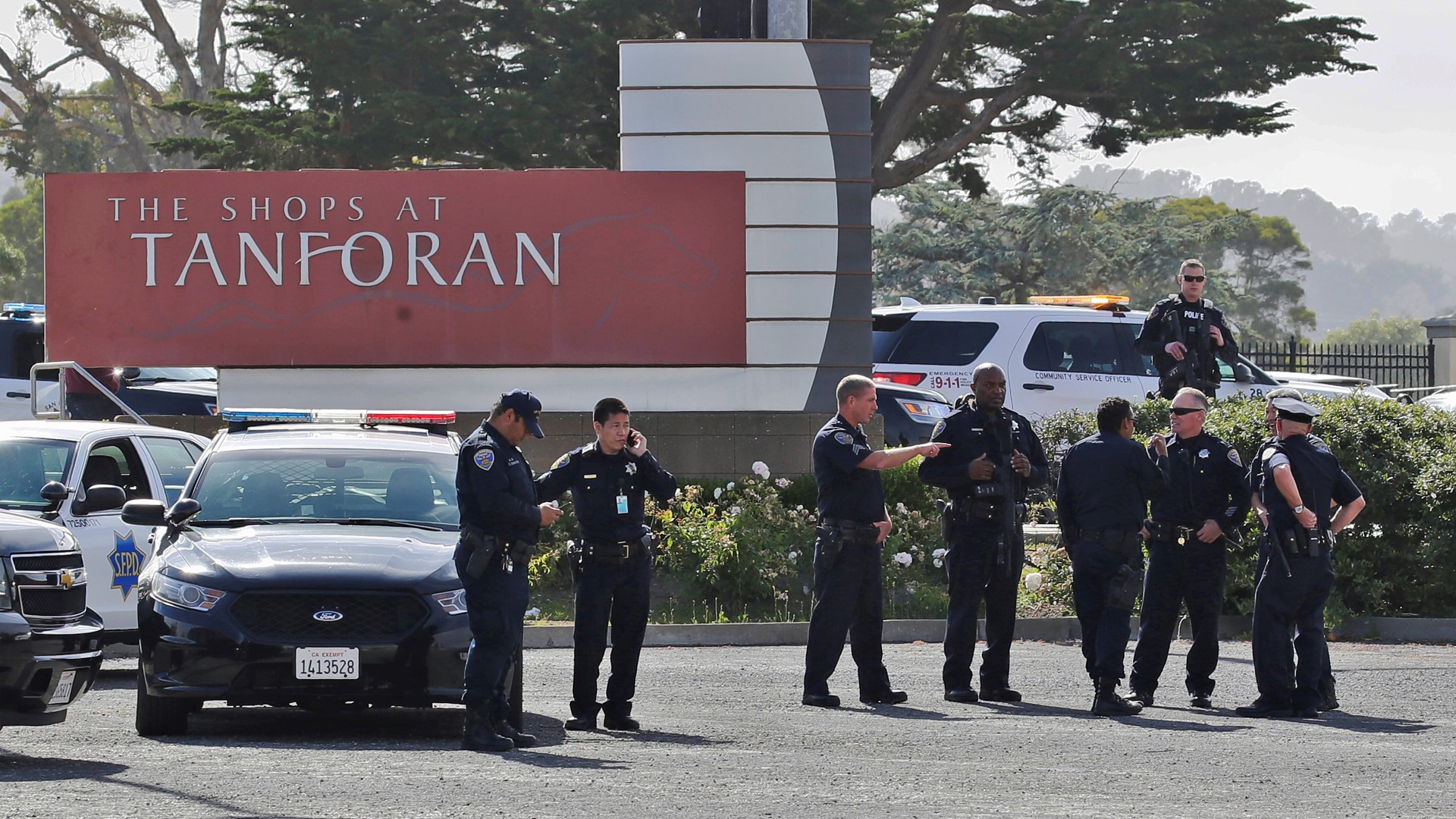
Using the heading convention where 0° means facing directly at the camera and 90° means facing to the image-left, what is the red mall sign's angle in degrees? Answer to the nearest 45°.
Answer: approximately 0°

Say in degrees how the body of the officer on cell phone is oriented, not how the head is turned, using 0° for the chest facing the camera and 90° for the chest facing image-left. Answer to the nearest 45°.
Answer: approximately 0°

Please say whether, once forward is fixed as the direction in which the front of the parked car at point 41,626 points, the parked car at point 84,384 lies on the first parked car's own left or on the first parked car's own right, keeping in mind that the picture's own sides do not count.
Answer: on the first parked car's own left

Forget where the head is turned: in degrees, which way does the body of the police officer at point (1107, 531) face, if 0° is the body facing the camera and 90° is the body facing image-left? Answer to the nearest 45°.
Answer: approximately 225°

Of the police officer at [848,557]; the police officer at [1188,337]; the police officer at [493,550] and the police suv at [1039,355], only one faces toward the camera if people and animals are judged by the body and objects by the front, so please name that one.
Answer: the police officer at [1188,337]

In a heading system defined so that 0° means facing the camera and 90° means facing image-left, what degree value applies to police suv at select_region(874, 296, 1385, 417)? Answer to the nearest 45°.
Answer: approximately 270°

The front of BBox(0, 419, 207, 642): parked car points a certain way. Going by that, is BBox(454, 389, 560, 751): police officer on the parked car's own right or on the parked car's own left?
on the parked car's own left

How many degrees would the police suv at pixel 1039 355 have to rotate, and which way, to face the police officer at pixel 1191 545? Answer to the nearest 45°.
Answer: approximately 90° to its right

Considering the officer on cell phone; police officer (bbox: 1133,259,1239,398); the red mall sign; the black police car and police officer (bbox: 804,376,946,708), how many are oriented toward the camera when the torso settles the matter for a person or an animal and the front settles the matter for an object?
4

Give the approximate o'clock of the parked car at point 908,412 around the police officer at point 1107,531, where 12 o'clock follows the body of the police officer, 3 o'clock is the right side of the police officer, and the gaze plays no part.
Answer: The parked car is roughly at 10 o'clock from the police officer.

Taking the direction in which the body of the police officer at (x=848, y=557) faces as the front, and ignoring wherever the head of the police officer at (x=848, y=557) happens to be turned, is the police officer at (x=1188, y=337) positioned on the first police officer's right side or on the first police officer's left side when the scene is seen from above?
on the first police officer's left side

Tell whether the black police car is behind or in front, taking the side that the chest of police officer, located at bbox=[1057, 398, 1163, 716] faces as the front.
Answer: behind

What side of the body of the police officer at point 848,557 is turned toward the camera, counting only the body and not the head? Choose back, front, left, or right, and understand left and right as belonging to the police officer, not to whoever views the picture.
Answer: right

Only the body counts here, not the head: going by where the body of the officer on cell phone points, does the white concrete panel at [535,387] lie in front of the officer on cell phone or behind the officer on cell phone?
behind

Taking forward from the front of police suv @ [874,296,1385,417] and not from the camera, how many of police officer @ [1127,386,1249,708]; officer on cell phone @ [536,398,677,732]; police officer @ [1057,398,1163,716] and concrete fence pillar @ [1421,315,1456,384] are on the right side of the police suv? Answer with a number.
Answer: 3
